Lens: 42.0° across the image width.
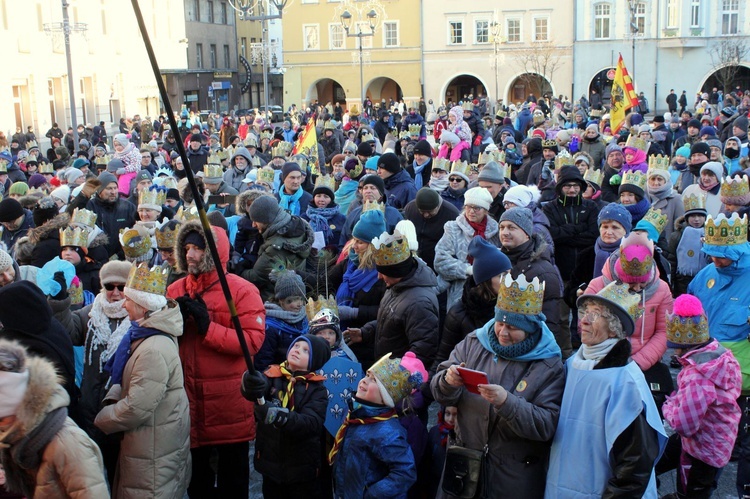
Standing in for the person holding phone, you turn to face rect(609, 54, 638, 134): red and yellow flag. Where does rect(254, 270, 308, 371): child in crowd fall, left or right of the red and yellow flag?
left

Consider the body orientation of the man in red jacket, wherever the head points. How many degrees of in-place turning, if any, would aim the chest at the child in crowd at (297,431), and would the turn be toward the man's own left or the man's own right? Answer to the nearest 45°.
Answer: approximately 90° to the man's own left

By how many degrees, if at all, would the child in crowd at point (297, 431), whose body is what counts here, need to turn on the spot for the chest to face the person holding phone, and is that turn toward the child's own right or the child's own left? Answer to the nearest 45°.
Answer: approximately 90° to the child's own left

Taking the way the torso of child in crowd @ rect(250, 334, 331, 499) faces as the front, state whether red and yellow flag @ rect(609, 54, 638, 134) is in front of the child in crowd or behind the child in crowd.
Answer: behind

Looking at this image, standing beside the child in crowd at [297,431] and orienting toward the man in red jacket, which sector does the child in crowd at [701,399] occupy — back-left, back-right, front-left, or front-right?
back-right

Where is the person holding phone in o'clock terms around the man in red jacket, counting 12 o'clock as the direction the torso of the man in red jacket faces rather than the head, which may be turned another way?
The person holding phone is roughly at 9 o'clock from the man in red jacket.

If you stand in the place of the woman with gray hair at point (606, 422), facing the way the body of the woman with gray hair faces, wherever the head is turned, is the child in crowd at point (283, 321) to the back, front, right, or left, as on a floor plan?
right

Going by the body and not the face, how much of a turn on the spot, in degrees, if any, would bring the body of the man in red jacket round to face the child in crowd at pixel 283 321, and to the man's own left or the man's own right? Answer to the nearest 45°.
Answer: approximately 180°

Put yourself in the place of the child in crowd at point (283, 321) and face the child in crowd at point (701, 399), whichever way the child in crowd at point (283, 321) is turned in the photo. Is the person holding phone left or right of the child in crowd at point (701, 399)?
right

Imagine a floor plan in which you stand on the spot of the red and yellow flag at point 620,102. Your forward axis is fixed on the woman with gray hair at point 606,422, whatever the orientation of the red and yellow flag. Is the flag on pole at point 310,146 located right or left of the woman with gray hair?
right

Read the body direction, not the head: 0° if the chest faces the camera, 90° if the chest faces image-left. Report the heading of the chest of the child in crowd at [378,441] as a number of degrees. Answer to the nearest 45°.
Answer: approximately 45°
